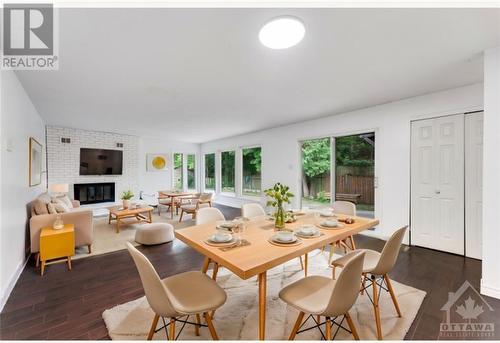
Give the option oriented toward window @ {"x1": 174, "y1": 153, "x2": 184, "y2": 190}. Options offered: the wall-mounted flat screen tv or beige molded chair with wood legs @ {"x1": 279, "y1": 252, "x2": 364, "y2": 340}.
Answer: the beige molded chair with wood legs

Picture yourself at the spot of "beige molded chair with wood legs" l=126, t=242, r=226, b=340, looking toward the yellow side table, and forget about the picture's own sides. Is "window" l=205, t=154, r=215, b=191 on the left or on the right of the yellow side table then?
right

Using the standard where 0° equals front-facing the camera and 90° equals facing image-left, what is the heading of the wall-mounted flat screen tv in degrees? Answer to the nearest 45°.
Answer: approximately 0°

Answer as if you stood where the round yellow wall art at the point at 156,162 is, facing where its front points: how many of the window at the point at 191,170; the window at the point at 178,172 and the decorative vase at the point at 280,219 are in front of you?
1

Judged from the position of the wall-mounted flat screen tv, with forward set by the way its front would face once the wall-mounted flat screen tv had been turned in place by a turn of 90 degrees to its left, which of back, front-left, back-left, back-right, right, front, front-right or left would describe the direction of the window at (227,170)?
front

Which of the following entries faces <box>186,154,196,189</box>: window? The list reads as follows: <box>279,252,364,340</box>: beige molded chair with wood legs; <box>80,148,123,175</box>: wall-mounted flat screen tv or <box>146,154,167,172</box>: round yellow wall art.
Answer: the beige molded chair with wood legs

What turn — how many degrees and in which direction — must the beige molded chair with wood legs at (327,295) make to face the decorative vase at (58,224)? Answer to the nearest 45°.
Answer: approximately 45° to its left

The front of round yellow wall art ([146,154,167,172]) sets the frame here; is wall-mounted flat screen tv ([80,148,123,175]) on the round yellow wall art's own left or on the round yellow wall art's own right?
on the round yellow wall art's own right

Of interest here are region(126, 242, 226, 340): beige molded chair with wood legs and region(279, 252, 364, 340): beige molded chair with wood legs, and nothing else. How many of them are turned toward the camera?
0

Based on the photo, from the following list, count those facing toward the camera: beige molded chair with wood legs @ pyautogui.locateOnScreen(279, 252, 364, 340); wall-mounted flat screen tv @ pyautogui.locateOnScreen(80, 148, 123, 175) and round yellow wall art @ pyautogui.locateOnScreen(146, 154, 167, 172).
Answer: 2

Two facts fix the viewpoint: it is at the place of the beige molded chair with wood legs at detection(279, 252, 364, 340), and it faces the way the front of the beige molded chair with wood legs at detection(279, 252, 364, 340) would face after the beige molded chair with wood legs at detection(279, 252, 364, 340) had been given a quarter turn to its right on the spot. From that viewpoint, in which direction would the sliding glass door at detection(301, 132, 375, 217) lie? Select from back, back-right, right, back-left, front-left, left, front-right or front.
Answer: front-left

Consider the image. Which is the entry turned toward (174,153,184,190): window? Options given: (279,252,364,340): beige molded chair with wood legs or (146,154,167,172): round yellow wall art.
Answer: the beige molded chair with wood legs

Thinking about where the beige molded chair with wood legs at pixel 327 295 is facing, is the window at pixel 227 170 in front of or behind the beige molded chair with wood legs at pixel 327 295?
in front

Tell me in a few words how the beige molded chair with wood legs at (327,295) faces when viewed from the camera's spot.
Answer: facing away from the viewer and to the left of the viewer

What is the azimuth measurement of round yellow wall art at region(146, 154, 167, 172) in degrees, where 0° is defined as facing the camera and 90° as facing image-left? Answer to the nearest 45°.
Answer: approximately 0°

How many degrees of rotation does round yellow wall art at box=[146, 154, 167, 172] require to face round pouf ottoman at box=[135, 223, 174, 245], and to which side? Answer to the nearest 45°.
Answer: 0° — it already faces it

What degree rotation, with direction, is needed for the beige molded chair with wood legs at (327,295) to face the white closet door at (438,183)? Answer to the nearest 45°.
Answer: approximately 90° to its right

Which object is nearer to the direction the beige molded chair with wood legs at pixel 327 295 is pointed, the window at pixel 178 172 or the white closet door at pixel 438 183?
the window

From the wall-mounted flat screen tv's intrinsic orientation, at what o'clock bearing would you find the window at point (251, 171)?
The window is roughly at 10 o'clock from the wall-mounted flat screen tv.

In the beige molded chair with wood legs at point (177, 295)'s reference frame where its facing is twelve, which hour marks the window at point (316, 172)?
The window is roughly at 12 o'clock from the beige molded chair with wood legs.
